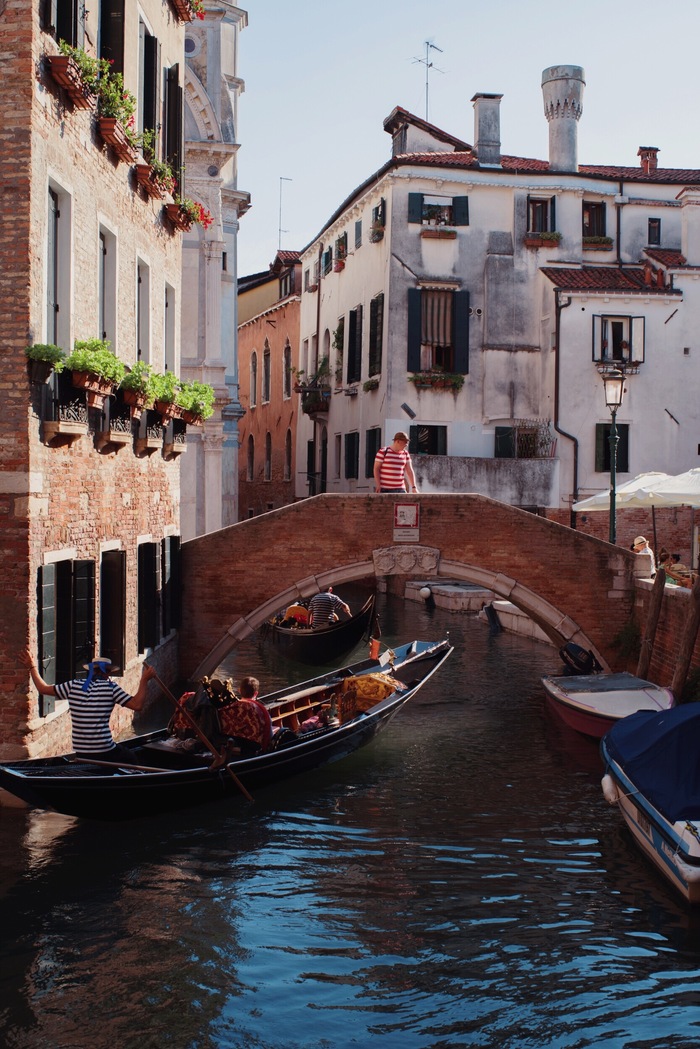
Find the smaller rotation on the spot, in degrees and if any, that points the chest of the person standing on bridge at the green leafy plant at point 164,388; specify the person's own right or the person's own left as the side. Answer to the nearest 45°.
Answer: approximately 90° to the person's own right

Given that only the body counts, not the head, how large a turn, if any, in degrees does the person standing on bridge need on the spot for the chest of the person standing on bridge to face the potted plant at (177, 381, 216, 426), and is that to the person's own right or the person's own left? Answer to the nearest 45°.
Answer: approximately 90° to the person's own right

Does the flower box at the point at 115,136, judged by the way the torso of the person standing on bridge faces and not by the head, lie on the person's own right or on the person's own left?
on the person's own right

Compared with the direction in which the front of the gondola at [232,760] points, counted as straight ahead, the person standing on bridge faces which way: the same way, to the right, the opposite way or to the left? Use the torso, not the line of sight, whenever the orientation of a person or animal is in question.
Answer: to the right

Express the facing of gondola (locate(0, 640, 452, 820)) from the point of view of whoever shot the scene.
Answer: facing away from the viewer and to the right of the viewer

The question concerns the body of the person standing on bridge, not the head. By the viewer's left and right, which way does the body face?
facing the viewer and to the right of the viewer

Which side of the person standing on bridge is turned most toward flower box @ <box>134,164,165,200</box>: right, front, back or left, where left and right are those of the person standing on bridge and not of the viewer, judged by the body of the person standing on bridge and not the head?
right

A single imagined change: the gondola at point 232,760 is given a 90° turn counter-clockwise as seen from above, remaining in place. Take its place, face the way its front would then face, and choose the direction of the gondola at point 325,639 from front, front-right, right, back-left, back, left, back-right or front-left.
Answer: front-right
